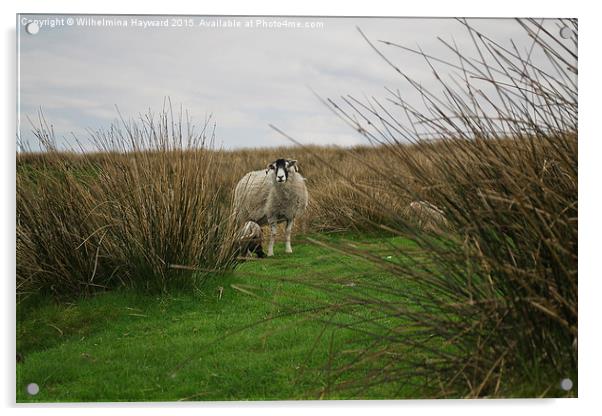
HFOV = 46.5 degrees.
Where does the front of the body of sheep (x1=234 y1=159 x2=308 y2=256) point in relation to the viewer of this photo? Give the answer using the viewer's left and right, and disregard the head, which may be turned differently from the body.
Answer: facing the viewer and to the right of the viewer

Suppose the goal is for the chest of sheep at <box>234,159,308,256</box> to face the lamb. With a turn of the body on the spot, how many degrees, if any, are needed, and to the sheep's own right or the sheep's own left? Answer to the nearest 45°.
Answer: approximately 45° to the sheep's own right

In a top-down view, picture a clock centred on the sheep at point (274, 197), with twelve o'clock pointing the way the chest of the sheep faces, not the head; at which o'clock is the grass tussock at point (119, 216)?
The grass tussock is roughly at 2 o'clock from the sheep.
